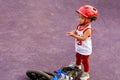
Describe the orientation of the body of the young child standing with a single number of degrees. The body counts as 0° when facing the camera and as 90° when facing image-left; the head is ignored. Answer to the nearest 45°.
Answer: approximately 45°

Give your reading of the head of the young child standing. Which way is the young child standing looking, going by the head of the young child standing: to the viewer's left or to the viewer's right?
to the viewer's left
